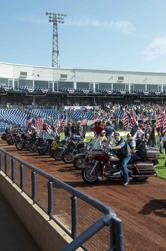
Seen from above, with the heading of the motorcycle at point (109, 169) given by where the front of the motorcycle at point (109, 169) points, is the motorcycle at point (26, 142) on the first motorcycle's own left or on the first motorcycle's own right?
on the first motorcycle's own right

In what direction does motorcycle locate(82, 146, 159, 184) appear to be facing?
to the viewer's left

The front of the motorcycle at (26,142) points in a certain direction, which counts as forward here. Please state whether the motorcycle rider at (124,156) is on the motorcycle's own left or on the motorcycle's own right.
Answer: on the motorcycle's own left

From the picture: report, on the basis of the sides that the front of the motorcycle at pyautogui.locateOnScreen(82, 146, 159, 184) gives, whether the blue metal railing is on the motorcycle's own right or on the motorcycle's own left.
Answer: on the motorcycle's own left

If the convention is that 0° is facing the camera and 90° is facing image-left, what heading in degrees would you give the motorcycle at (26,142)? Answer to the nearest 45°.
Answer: approximately 45°
